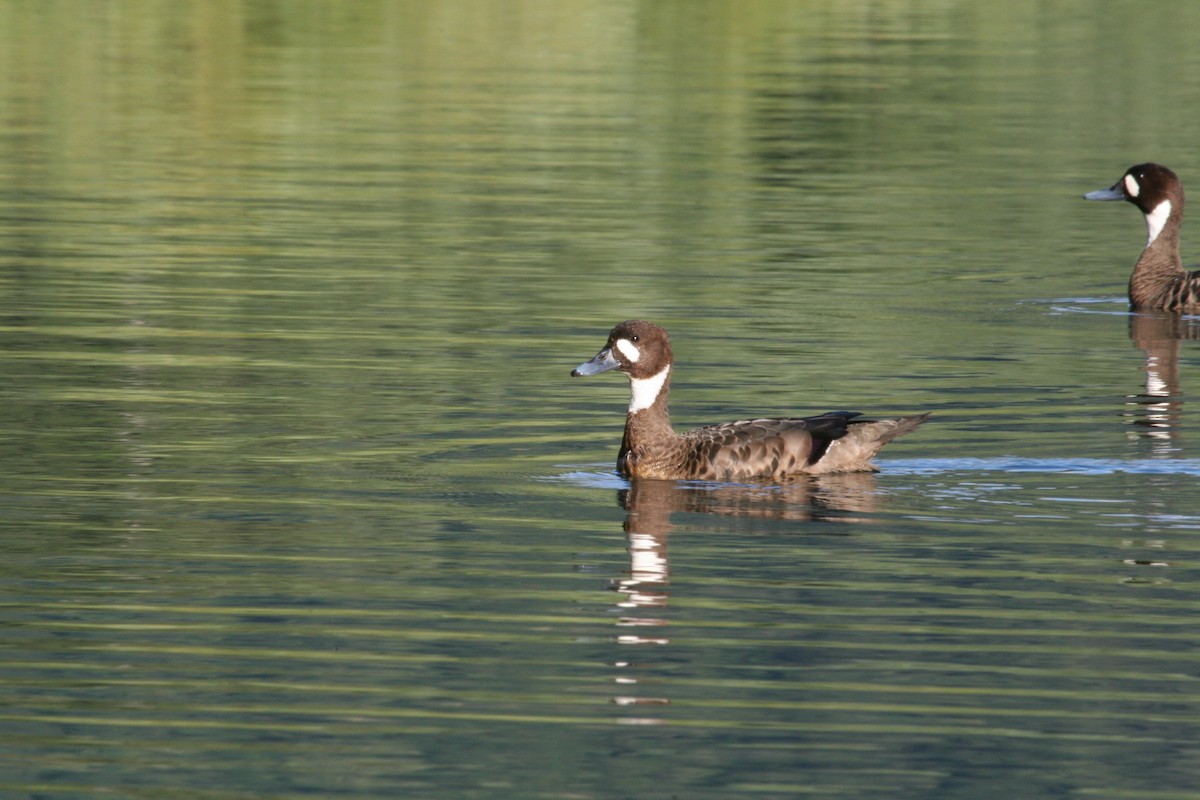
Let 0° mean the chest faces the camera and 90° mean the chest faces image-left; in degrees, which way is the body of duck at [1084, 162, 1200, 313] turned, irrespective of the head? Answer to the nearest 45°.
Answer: approximately 90°

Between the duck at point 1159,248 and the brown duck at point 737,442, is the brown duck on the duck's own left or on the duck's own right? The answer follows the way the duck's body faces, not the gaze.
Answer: on the duck's own left

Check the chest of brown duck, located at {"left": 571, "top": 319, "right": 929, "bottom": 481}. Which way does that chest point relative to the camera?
to the viewer's left

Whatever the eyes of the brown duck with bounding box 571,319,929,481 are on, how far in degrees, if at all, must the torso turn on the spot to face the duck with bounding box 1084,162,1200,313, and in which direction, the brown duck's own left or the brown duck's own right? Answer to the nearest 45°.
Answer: approximately 135° to the brown duck's own right

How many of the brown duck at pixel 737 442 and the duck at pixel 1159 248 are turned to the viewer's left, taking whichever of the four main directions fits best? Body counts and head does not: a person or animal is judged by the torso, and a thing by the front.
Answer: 2
